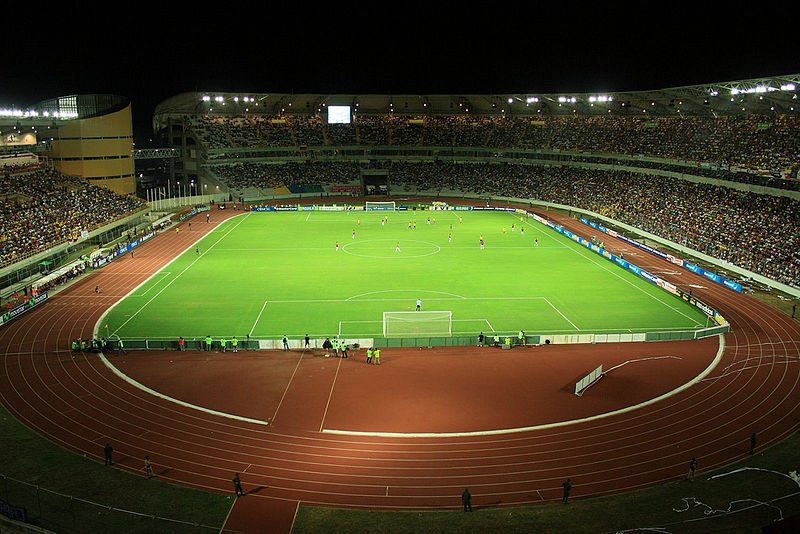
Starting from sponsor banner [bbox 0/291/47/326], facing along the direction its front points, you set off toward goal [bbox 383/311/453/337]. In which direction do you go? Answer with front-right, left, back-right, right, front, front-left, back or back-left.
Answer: front

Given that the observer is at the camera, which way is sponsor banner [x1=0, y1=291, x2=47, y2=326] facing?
facing the viewer and to the right of the viewer

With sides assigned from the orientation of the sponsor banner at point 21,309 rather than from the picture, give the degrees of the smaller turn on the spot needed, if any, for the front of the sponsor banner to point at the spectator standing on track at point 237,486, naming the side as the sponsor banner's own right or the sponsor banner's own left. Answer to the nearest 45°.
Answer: approximately 45° to the sponsor banner's own right

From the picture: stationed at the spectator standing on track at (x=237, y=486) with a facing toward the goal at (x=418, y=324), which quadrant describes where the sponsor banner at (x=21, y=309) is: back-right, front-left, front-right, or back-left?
front-left

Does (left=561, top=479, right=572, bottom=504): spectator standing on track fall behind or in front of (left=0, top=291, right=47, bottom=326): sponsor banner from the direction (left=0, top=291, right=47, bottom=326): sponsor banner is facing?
in front

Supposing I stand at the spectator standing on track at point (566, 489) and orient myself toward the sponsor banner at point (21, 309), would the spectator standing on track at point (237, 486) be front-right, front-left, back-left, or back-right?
front-left

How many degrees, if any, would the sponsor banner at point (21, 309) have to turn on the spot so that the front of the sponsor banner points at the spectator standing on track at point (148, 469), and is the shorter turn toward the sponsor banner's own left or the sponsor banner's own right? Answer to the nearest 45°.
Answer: approximately 45° to the sponsor banner's own right

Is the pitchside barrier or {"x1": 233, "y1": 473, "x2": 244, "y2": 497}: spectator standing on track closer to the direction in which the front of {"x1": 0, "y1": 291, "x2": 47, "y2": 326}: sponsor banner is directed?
the pitchside barrier

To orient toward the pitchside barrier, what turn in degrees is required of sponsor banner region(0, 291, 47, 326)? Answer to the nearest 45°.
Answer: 0° — it already faces it

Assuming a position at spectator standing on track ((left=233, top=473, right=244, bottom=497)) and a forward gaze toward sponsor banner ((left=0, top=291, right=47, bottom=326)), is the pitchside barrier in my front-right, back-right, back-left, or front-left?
front-right
